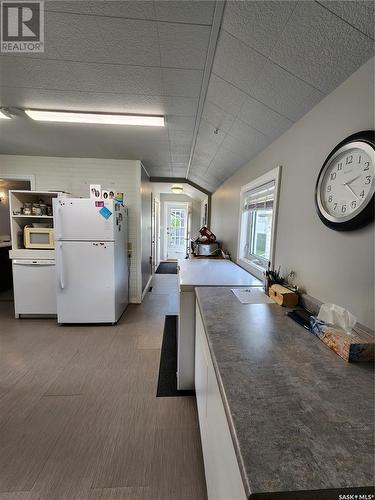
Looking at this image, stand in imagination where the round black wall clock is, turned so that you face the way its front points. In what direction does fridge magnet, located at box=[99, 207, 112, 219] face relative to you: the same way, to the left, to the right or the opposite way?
to the left

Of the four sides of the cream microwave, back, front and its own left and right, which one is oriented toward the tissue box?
front

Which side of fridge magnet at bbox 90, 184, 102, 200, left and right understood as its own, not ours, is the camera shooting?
front

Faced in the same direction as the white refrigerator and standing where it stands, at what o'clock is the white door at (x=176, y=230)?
The white door is roughly at 7 o'clock from the white refrigerator.

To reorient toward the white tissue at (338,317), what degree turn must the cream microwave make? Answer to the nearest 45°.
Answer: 0° — it already faces it

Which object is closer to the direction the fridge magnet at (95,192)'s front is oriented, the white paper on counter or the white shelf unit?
the white paper on counter

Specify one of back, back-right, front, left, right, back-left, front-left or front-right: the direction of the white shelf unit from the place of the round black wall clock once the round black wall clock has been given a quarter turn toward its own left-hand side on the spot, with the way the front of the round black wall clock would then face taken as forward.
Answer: back-right

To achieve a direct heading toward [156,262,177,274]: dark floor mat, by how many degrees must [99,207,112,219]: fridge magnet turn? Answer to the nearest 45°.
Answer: approximately 135° to its left

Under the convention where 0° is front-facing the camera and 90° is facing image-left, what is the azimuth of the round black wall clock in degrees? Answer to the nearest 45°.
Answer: approximately 45°

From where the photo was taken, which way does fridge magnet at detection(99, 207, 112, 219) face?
toward the camera

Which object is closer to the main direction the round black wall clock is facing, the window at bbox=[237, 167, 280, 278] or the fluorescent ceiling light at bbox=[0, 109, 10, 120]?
the fluorescent ceiling light

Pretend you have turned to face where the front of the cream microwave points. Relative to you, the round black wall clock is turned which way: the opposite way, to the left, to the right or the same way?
to the right

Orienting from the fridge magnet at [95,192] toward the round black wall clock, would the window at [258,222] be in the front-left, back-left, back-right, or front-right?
front-left

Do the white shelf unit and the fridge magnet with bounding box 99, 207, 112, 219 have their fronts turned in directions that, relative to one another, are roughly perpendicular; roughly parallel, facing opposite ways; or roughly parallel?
roughly parallel

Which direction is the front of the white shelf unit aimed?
toward the camera
